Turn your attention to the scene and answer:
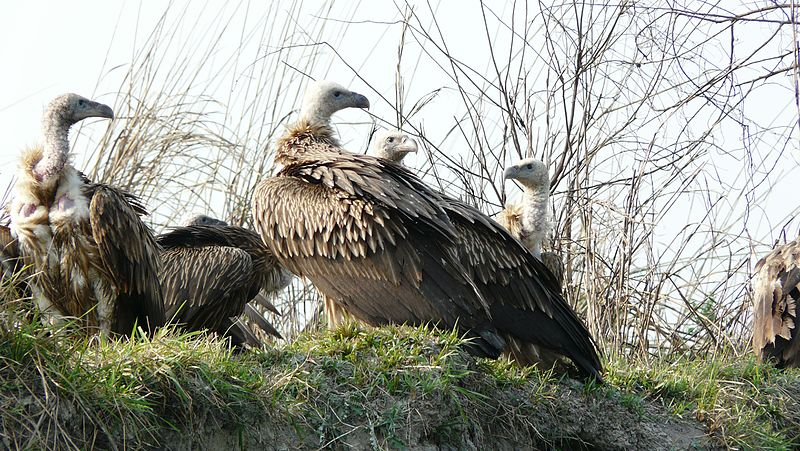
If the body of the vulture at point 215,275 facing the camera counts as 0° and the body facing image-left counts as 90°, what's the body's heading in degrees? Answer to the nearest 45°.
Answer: approximately 90°

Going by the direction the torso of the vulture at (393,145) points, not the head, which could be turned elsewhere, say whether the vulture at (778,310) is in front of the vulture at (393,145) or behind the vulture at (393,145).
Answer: in front

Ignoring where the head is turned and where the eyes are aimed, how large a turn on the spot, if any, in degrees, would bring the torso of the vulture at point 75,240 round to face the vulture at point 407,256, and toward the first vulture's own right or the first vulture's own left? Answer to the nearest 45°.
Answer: approximately 135° to the first vulture's own left

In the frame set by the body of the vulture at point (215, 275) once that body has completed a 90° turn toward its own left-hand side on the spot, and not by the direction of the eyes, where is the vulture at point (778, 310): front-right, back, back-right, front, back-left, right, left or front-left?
left

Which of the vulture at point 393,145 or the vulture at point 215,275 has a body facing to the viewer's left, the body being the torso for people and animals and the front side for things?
the vulture at point 215,275

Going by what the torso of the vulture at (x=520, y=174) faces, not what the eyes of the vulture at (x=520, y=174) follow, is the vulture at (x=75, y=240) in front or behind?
in front

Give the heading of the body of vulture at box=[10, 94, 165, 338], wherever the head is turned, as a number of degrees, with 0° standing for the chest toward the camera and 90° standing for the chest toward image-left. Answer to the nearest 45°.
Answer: approximately 45°
